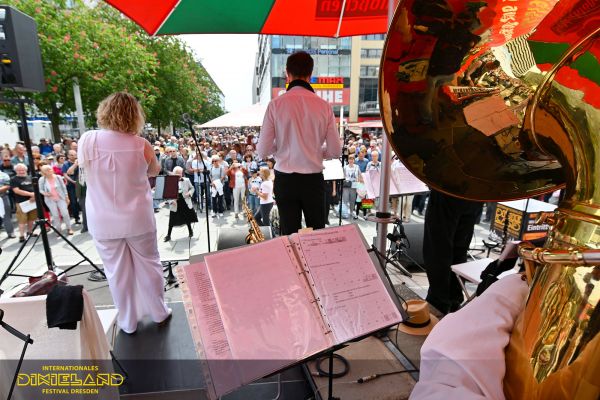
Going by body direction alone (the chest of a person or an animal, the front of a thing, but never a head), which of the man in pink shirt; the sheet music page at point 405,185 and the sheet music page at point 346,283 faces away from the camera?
the man in pink shirt

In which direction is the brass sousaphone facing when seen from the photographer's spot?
facing away from the viewer and to the left of the viewer

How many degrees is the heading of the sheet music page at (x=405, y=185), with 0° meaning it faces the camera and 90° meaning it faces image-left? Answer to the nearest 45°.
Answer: approximately 0°

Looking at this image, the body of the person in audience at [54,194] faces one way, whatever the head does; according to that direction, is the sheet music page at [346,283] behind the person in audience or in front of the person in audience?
in front

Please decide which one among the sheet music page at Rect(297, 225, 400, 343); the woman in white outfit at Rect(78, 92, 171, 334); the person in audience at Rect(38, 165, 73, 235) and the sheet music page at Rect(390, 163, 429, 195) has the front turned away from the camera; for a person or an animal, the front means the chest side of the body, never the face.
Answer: the woman in white outfit

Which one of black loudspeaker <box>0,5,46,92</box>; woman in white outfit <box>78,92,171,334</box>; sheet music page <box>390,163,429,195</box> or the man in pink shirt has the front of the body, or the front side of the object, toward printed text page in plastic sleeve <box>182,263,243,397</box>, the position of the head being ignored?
sheet music page <box>390,163,429,195</box>

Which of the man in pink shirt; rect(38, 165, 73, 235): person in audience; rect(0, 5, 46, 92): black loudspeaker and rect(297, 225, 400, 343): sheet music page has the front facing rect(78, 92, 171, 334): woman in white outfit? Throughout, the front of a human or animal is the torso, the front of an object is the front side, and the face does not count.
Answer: the person in audience

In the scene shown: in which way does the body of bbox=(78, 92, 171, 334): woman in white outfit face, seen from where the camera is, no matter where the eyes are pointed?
away from the camera

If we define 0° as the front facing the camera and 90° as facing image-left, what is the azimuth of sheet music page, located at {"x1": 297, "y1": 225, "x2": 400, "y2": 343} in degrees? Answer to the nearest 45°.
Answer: approximately 0°

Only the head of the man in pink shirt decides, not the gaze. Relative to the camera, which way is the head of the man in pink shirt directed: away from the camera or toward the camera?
away from the camera

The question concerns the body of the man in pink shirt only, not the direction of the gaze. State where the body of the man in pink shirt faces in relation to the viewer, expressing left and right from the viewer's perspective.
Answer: facing away from the viewer

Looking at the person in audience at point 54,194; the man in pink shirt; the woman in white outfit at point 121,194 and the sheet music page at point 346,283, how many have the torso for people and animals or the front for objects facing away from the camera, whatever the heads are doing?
2

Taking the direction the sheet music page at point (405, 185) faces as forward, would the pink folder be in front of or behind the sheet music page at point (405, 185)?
in front

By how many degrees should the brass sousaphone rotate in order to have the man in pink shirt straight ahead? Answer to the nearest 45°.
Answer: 0° — it already faces them

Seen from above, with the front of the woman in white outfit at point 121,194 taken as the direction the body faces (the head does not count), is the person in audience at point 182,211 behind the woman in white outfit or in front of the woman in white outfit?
in front

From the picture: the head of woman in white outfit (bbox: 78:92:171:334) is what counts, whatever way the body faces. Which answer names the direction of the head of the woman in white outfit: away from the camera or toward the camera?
away from the camera

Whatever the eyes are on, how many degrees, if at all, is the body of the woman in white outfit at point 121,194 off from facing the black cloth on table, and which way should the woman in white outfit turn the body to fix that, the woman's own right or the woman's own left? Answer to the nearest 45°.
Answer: approximately 180°

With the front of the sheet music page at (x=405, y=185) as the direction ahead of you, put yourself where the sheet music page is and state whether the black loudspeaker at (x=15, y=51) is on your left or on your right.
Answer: on your right

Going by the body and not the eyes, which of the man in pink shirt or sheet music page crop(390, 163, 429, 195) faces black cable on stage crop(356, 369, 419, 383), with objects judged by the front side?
the sheet music page
